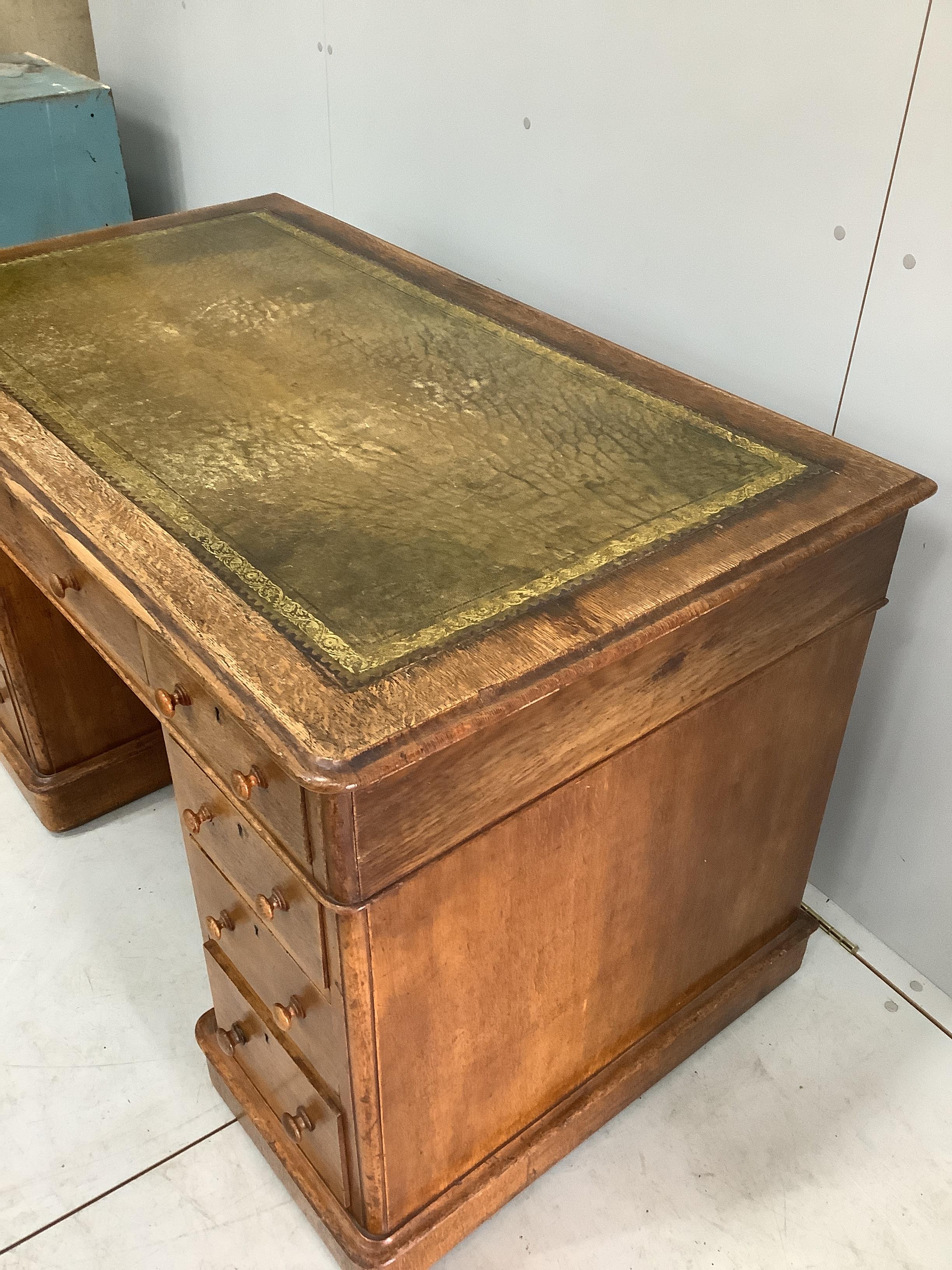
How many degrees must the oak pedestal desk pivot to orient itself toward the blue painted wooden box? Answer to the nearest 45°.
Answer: approximately 90° to its right

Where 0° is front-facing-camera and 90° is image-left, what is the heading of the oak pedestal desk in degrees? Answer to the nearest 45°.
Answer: approximately 45°
